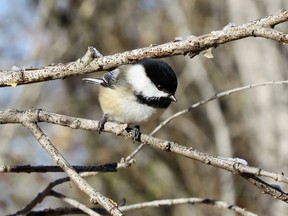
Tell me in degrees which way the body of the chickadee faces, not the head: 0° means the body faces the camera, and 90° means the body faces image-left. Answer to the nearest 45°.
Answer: approximately 315°

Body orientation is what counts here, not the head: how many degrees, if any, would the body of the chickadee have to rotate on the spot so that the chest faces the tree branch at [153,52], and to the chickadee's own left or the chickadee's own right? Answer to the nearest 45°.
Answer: approximately 45° to the chickadee's own right
